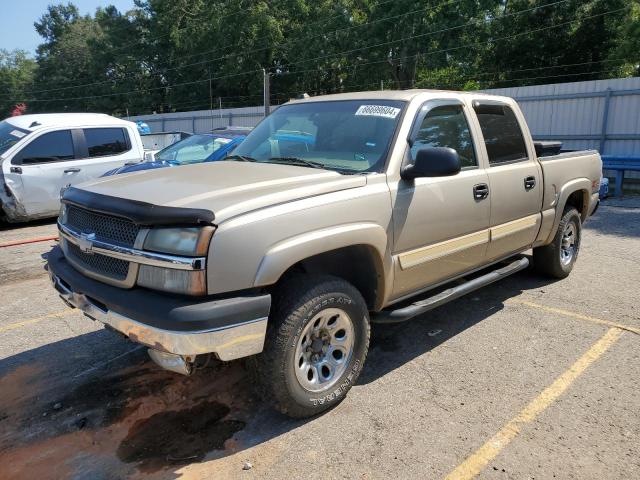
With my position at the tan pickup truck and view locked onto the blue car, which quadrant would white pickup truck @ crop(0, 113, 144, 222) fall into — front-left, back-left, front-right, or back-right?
front-left

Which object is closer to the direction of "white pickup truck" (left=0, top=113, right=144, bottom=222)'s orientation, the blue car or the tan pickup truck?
the tan pickup truck

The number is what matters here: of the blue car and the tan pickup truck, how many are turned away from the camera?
0

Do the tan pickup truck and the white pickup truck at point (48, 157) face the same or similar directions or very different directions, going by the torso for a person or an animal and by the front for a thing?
same or similar directions

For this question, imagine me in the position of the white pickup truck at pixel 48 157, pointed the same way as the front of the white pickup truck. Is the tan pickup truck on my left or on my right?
on my left

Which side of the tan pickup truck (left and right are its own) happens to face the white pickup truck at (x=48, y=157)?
right

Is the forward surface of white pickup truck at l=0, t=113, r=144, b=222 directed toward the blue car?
no

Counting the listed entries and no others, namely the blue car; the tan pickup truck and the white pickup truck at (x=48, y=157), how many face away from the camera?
0

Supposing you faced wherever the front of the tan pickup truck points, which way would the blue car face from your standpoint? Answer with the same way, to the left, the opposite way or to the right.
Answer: the same way

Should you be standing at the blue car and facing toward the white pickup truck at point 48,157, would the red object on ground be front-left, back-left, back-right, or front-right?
front-left

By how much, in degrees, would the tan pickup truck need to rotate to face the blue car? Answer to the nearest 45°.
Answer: approximately 135° to its right

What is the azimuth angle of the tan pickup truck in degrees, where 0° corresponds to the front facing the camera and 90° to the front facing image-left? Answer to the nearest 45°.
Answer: approximately 45°

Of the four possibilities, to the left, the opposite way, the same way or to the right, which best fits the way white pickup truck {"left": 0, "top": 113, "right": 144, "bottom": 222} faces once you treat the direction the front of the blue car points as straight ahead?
the same way

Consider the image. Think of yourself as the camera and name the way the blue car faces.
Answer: facing the viewer and to the left of the viewer

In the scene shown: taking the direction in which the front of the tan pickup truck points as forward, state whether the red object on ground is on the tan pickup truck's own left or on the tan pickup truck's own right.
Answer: on the tan pickup truck's own right

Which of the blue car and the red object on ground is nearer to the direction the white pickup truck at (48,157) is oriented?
the red object on ground
